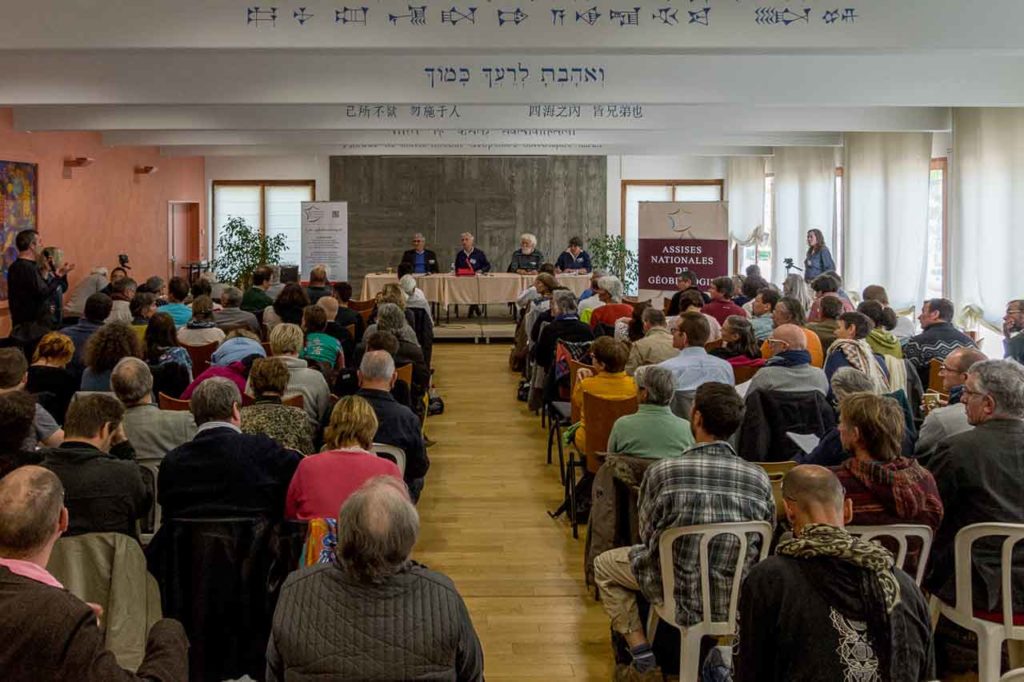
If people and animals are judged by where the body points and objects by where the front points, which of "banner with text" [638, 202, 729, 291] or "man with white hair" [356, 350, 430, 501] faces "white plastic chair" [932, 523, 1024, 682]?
the banner with text

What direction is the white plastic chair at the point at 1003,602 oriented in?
away from the camera

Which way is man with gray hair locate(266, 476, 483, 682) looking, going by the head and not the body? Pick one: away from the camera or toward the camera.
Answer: away from the camera

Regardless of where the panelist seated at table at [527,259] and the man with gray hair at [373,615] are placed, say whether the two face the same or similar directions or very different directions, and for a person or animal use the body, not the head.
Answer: very different directions

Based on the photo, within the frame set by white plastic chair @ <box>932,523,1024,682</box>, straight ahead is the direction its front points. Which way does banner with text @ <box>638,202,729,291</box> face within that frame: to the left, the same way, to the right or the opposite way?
the opposite way

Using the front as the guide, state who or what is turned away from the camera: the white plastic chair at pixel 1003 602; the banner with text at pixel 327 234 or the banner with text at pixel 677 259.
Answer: the white plastic chair

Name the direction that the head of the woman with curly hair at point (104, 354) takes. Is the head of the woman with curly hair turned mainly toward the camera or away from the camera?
away from the camera

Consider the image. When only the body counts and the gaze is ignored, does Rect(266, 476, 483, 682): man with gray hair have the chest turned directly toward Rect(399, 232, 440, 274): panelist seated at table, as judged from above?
yes
